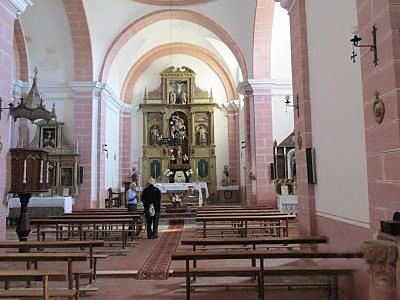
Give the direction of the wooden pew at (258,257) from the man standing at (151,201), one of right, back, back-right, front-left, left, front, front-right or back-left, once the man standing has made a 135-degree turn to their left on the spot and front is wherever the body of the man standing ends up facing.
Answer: front-left

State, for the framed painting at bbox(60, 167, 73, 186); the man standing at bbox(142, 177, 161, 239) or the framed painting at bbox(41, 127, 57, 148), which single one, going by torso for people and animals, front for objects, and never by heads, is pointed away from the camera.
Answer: the man standing

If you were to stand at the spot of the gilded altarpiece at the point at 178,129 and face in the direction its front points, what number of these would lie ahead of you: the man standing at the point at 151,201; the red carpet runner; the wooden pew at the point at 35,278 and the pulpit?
4

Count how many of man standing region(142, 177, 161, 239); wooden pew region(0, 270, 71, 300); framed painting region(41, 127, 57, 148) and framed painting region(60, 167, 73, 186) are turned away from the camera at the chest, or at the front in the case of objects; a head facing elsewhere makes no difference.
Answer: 2

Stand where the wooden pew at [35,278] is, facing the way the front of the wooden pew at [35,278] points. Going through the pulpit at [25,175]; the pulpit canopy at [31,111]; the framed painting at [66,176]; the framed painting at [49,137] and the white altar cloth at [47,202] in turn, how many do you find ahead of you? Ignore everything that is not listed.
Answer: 5

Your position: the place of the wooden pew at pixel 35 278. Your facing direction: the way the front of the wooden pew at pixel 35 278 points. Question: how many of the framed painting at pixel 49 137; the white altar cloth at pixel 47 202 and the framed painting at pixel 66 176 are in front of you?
3

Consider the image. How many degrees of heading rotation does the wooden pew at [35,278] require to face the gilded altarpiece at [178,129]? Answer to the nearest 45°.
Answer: approximately 45° to its right

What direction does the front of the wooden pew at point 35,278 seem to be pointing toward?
away from the camera

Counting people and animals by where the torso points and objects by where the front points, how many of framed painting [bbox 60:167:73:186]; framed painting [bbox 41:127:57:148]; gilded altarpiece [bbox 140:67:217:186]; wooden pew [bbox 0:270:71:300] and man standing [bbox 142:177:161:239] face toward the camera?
3

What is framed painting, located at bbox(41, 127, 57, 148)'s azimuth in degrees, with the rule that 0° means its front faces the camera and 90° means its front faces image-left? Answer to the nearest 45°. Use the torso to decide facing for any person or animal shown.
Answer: approximately 0°

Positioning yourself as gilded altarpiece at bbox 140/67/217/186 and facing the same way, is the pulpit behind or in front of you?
in front

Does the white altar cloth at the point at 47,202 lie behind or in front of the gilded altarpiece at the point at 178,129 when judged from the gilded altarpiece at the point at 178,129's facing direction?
in front

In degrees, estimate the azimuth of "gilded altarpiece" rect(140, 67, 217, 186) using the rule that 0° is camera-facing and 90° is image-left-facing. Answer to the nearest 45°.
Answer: approximately 0°

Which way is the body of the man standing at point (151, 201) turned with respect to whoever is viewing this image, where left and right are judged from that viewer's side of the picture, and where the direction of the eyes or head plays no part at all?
facing away from the viewer
